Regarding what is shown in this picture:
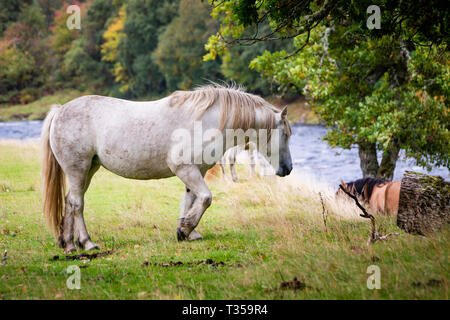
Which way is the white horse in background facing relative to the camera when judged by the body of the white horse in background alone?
to the viewer's right

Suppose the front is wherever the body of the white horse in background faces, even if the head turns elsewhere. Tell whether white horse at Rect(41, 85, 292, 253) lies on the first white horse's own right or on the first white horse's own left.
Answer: on the first white horse's own right

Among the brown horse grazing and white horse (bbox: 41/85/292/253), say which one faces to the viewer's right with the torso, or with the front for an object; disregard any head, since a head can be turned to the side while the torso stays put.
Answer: the white horse

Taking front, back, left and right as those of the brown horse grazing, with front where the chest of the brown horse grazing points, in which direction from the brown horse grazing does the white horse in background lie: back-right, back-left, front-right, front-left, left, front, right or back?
front-right

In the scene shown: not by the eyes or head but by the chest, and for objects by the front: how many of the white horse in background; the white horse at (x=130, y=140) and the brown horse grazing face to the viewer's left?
1

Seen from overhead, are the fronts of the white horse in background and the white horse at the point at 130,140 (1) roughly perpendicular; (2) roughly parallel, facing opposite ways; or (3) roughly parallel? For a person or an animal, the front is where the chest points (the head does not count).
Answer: roughly parallel

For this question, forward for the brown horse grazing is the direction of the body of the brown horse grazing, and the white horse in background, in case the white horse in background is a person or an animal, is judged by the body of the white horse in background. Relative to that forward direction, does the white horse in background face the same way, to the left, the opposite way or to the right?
the opposite way

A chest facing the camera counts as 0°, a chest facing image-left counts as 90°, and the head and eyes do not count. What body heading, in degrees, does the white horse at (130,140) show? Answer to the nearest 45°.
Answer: approximately 270°

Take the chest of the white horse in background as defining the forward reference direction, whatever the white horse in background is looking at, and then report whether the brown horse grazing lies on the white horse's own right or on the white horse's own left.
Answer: on the white horse's own right

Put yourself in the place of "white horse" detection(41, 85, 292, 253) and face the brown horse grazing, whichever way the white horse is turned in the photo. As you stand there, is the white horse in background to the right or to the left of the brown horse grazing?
left

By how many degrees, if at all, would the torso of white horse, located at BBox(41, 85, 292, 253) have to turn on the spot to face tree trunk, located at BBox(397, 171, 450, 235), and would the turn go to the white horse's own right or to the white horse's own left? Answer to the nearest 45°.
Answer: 0° — it already faces it

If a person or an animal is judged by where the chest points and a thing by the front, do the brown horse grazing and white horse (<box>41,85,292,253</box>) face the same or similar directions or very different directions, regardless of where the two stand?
very different directions

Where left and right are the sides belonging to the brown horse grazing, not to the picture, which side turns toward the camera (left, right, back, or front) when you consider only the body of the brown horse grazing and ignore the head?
left
